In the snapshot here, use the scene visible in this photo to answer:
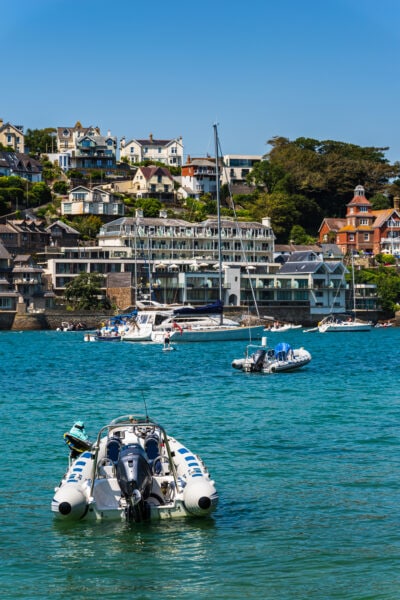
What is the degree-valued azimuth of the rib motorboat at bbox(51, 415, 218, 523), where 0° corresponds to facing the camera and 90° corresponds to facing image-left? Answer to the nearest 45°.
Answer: approximately 180°
